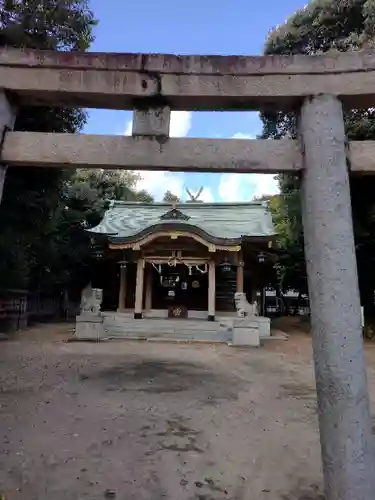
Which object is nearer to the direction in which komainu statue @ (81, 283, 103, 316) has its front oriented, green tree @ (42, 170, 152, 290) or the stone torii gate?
the stone torii gate

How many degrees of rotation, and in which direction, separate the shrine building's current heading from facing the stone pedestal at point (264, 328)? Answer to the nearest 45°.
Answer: approximately 90° to its left

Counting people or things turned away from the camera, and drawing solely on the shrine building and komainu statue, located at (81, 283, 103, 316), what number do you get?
0

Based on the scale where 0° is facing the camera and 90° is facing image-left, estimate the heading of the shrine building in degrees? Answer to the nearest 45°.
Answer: approximately 0°

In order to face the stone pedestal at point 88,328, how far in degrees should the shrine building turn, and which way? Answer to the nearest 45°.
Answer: approximately 45° to its right

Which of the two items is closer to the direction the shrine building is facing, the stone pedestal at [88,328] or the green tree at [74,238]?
the stone pedestal

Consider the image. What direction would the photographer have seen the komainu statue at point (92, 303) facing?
facing the viewer and to the right of the viewer

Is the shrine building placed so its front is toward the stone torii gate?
yes

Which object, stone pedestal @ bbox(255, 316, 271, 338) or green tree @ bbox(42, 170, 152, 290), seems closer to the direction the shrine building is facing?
the stone pedestal

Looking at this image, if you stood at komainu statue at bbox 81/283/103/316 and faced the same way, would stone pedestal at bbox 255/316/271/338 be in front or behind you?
in front
